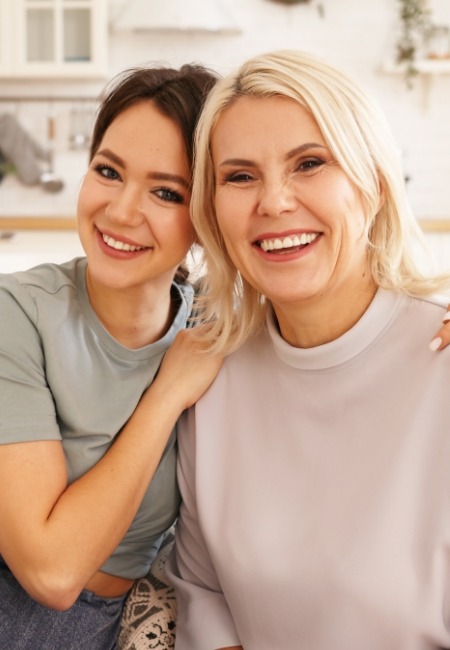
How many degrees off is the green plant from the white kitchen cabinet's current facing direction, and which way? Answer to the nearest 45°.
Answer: approximately 90° to its left

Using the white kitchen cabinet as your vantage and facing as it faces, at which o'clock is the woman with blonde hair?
The woman with blonde hair is roughly at 12 o'clock from the white kitchen cabinet.

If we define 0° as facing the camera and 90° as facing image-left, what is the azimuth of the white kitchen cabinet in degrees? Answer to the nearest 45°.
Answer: approximately 0°
